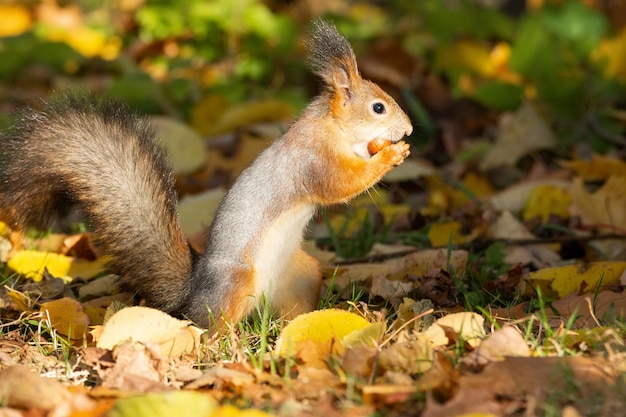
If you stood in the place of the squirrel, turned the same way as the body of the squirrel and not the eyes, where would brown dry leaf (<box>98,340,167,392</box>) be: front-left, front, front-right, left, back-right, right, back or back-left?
right

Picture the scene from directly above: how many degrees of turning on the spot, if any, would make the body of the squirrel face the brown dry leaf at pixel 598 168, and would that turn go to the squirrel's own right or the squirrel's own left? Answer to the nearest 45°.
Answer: approximately 45° to the squirrel's own left

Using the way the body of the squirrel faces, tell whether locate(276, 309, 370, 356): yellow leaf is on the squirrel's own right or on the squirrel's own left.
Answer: on the squirrel's own right

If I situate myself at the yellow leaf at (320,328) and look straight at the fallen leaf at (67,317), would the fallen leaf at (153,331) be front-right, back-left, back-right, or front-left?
front-left

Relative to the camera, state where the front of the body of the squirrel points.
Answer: to the viewer's right

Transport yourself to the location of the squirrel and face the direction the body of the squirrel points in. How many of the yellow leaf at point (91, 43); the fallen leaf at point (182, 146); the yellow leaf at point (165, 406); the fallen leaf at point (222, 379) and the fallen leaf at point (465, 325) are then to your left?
2

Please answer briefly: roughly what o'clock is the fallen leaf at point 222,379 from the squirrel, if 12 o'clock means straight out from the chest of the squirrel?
The fallen leaf is roughly at 3 o'clock from the squirrel.

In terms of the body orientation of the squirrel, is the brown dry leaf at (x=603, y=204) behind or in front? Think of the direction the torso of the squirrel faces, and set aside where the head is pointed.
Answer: in front

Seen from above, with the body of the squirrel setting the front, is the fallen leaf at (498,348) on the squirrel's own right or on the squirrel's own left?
on the squirrel's own right

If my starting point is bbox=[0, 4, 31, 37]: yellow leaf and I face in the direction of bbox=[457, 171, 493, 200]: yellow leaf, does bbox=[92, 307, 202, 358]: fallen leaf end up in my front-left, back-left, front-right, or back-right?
front-right

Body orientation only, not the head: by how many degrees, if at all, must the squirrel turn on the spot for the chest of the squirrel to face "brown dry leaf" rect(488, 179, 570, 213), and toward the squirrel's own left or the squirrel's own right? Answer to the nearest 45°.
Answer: approximately 45° to the squirrel's own left

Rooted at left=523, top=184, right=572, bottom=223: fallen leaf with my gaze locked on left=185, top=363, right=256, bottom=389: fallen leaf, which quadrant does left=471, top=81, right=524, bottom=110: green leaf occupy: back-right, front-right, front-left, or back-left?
back-right

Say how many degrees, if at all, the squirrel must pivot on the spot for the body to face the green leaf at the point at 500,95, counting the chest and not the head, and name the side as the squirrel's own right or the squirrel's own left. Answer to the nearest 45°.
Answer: approximately 45° to the squirrel's own left
